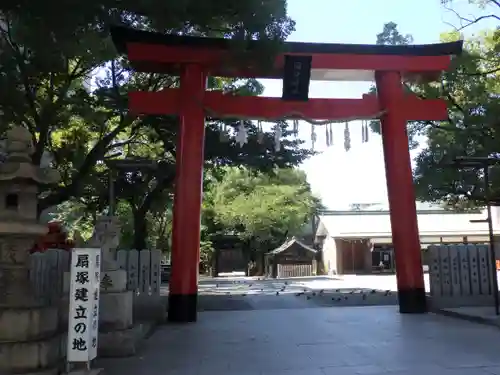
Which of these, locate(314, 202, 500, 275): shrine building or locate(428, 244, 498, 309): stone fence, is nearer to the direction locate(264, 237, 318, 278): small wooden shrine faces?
the stone fence

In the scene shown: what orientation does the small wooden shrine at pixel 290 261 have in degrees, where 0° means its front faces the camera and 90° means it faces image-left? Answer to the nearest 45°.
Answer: approximately 0°

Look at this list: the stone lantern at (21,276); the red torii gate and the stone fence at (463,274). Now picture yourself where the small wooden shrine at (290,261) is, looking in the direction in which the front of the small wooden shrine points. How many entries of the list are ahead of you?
3

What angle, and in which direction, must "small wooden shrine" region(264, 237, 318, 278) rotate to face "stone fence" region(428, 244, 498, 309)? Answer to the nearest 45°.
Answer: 0° — it already faces it

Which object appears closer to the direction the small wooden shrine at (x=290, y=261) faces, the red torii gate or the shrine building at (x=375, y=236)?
the red torii gate

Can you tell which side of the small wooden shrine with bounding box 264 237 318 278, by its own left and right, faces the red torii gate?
front

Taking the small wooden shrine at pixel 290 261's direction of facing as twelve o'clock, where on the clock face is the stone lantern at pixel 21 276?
The stone lantern is roughly at 12 o'clock from the small wooden shrine.

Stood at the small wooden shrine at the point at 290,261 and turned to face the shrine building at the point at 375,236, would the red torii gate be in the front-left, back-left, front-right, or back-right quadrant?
back-right

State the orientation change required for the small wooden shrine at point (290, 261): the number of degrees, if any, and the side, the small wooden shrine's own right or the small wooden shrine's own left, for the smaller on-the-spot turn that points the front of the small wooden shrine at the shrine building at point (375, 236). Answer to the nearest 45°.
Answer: approximately 90° to the small wooden shrine's own left
